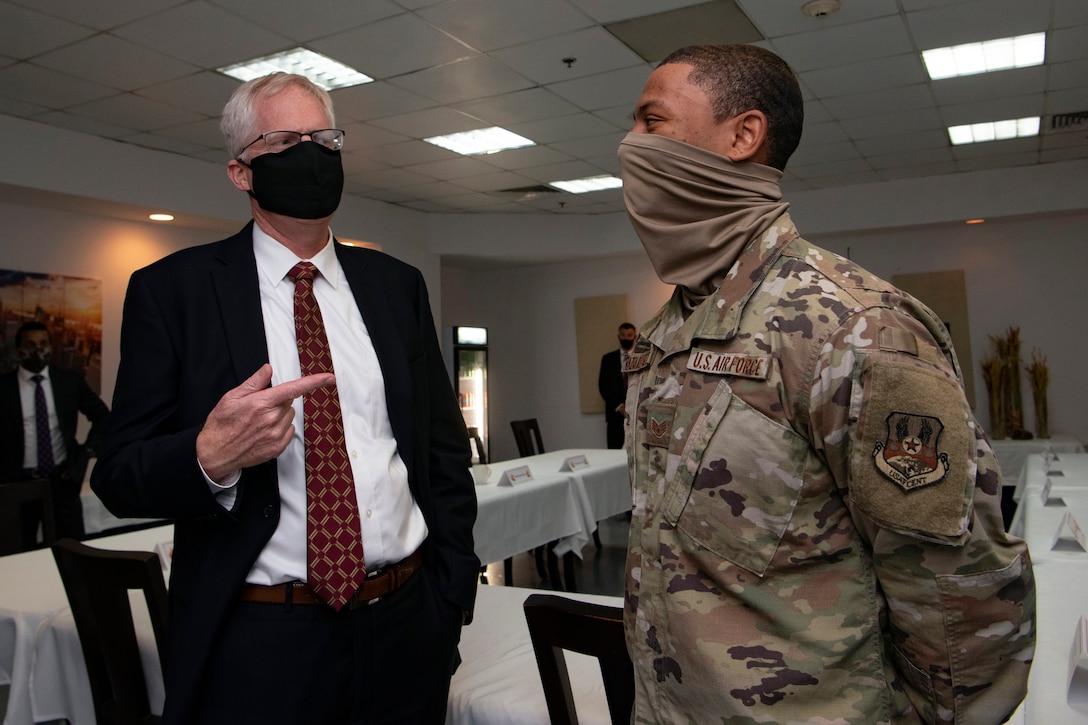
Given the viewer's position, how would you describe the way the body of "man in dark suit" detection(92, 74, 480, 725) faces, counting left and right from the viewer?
facing the viewer and to the right of the viewer

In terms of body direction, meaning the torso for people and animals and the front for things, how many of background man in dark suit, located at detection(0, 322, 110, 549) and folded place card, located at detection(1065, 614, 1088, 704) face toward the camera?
1

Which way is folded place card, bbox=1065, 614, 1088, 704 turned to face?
to the viewer's left

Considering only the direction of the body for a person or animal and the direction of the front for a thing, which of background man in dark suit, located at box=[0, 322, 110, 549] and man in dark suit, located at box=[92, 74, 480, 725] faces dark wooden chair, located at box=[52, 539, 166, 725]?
the background man in dark suit

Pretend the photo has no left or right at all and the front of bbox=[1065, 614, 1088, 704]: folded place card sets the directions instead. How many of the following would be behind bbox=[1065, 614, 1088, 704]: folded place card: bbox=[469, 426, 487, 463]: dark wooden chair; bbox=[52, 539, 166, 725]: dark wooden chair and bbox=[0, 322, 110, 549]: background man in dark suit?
0

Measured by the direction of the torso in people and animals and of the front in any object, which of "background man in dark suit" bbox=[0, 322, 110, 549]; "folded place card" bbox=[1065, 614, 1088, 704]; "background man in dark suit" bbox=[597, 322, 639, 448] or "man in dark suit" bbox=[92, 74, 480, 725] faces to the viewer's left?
the folded place card

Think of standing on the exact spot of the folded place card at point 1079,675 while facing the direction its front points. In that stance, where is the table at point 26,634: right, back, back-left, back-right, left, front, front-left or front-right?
front

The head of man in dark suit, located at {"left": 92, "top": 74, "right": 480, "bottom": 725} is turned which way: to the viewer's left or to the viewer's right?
to the viewer's right

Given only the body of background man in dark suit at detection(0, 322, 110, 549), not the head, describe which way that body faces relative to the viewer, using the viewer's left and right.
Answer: facing the viewer

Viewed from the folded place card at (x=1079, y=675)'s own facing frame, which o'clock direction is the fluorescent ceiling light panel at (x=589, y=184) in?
The fluorescent ceiling light panel is roughly at 2 o'clock from the folded place card.

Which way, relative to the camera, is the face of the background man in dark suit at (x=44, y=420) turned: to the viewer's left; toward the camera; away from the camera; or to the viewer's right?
toward the camera

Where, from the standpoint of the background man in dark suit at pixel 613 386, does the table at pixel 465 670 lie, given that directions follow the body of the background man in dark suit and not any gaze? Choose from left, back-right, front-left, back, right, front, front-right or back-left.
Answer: front-right

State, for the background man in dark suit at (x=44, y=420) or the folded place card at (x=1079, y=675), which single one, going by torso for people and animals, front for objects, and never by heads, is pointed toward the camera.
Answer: the background man in dark suit

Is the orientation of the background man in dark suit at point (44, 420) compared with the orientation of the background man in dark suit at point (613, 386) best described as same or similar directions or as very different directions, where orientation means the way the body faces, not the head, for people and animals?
same or similar directions

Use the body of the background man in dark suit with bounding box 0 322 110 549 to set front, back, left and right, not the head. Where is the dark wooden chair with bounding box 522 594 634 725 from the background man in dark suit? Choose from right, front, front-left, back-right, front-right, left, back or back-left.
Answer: front

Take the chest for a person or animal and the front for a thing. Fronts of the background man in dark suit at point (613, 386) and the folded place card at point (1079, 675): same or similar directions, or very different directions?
very different directions

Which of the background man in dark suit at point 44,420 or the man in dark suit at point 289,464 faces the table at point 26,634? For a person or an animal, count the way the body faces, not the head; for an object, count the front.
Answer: the background man in dark suit

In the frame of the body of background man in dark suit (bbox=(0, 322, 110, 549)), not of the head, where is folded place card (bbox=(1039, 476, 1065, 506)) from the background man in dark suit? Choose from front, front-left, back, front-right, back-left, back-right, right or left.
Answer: front-left
